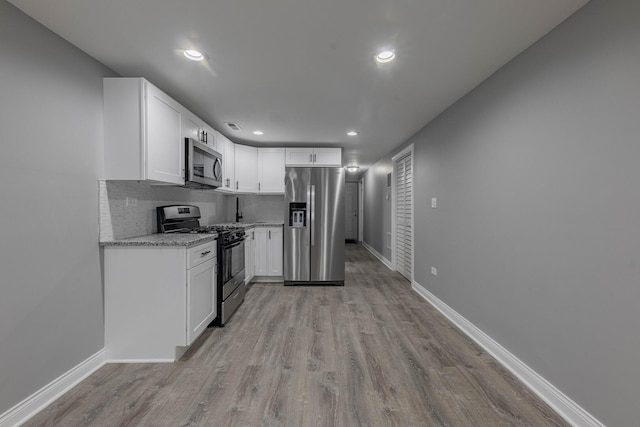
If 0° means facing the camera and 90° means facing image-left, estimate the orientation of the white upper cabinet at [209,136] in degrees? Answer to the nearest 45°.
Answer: approximately 315°

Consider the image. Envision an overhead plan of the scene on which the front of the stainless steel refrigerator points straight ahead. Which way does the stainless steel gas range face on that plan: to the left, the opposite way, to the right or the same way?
to the left
